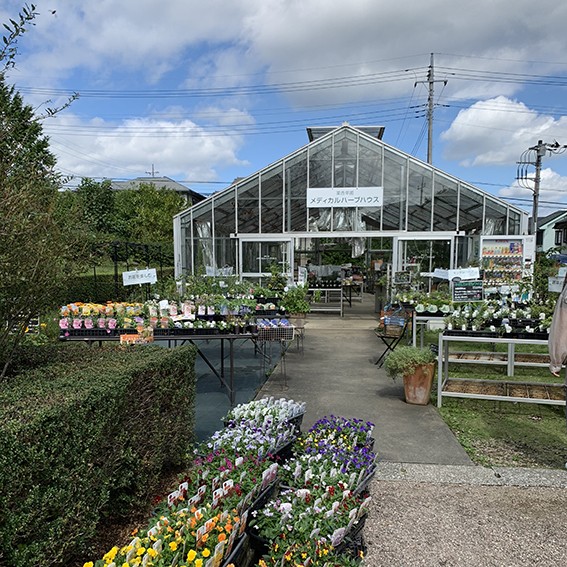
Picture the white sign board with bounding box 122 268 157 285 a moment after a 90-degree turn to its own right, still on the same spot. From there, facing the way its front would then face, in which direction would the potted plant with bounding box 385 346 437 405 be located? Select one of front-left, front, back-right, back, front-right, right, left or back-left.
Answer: back-left

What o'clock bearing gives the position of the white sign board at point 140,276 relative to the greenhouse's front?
The white sign board is roughly at 1 o'clock from the greenhouse.

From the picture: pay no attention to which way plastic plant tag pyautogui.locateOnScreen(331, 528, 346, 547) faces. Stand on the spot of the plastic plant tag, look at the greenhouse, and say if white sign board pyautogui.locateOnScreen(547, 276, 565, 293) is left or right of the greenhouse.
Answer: right

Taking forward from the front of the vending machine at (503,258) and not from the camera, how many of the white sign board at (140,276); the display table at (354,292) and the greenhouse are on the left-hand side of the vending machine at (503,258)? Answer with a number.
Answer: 0

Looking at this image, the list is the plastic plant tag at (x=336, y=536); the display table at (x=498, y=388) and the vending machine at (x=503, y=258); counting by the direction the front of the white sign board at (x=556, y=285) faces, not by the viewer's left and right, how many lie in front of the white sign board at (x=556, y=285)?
2

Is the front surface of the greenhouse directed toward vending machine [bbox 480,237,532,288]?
no

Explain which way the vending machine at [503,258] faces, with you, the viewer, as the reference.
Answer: facing the viewer

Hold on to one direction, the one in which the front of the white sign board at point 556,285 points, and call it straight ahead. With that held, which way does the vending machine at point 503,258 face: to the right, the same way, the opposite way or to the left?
the same way

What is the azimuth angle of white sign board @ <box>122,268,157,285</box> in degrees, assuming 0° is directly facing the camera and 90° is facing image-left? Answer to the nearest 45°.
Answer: approximately 0°

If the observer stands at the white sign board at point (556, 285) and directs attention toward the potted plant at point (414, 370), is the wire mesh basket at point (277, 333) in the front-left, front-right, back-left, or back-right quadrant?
front-right

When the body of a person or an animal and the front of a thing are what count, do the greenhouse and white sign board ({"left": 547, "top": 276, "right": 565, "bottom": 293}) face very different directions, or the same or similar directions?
same or similar directions

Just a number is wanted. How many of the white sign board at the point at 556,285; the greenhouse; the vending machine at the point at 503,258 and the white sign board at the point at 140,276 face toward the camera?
4

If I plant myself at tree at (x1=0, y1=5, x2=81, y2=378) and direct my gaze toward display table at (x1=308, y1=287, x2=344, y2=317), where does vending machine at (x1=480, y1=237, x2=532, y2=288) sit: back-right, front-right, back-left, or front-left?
front-right

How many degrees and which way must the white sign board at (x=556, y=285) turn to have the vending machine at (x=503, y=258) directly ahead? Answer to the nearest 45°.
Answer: approximately 180°
